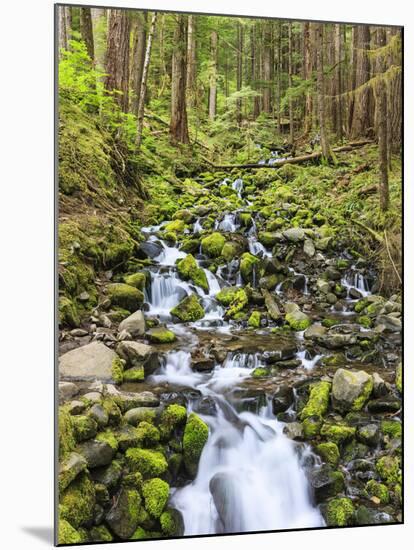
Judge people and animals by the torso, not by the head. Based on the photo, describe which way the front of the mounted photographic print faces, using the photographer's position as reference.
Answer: facing the viewer and to the right of the viewer
